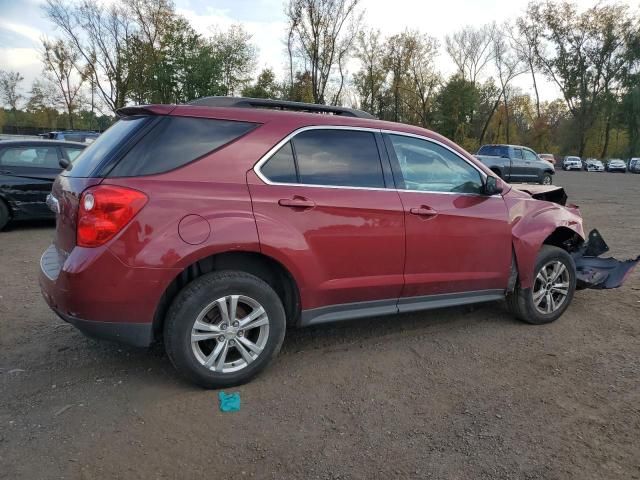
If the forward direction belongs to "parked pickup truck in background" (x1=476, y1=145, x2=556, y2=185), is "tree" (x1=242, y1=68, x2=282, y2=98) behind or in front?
behind

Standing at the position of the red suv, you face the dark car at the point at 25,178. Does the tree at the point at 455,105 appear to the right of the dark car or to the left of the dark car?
right

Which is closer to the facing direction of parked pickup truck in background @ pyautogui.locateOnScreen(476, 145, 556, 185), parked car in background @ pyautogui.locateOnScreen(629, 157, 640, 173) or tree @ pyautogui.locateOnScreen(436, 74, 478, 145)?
the parked car in background

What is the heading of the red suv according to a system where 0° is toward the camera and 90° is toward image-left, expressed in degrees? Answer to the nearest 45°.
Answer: approximately 225°

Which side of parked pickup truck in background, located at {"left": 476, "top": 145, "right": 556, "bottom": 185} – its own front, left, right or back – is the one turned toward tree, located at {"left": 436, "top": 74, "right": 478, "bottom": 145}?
left

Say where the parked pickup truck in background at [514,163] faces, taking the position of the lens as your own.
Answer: facing to the right of the viewer

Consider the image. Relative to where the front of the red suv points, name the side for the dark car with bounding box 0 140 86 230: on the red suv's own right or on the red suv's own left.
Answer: on the red suv's own left

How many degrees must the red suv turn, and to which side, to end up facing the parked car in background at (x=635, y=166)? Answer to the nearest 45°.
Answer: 0° — it already faces it

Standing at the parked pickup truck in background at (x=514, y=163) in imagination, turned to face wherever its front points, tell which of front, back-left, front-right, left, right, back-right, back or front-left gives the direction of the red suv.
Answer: right
